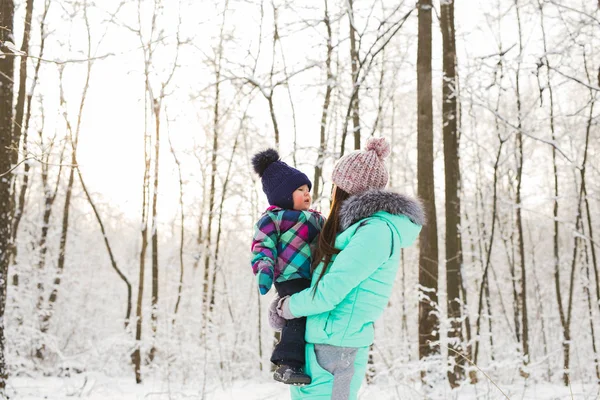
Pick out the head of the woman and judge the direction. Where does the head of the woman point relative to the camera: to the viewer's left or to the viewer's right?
to the viewer's left

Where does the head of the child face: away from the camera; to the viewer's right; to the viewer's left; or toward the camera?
to the viewer's right

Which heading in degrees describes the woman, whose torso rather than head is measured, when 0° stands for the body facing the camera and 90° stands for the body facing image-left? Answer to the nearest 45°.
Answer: approximately 90°
